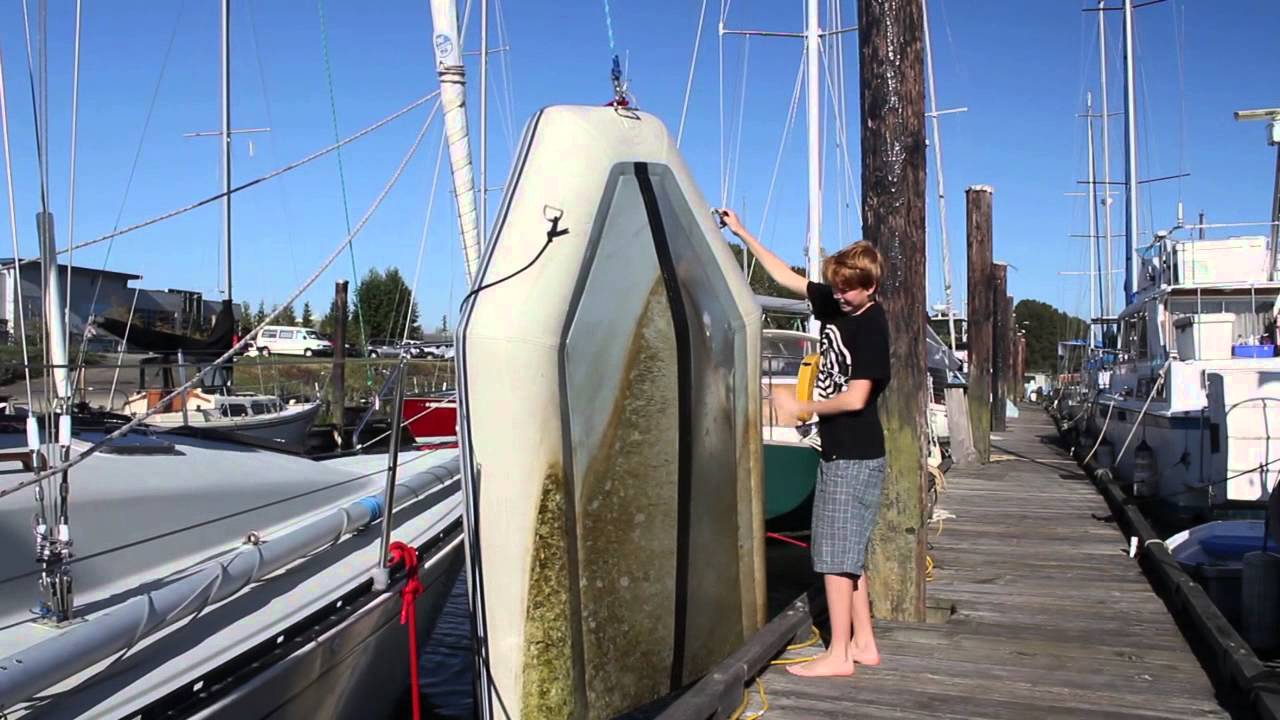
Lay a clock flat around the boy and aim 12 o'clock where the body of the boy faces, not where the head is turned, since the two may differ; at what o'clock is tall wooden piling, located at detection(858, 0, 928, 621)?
The tall wooden piling is roughly at 5 o'clock from the boy.

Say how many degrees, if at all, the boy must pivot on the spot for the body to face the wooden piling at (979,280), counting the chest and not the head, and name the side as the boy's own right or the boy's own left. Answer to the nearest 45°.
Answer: approximately 135° to the boy's own right

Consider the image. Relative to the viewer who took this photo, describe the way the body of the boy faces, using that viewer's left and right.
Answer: facing the viewer and to the left of the viewer

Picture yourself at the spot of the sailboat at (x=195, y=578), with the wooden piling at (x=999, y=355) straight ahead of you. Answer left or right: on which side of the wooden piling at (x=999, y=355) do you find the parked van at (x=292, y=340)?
left

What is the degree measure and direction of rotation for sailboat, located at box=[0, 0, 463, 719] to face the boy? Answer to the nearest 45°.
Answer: approximately 90° to its right

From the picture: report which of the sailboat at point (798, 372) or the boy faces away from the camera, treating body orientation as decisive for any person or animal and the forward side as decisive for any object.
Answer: the sailboat

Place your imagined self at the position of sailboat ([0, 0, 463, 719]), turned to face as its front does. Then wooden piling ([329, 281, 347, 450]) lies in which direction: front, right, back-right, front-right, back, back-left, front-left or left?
front-left

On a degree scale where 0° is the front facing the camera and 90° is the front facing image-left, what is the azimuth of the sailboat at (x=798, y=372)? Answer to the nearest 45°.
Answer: approximately 180°

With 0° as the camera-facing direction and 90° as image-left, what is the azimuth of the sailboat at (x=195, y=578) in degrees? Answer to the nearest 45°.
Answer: approximately 225°

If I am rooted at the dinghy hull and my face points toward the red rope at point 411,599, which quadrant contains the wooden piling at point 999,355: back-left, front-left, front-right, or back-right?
back-right

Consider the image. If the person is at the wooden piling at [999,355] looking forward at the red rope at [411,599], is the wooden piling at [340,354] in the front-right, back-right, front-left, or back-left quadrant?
front-right
